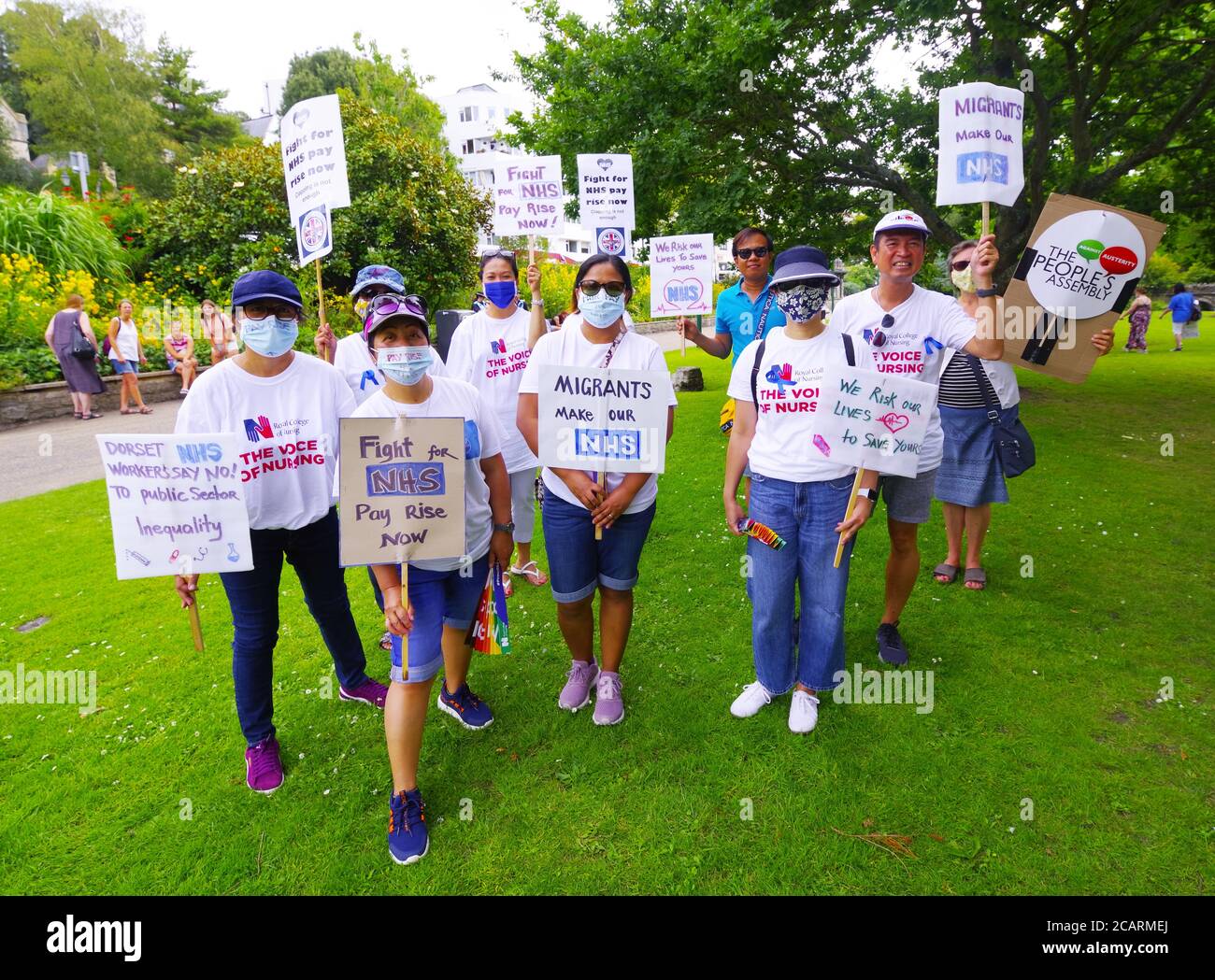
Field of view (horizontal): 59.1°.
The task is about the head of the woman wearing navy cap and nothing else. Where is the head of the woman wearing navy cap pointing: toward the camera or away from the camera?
toward the camera

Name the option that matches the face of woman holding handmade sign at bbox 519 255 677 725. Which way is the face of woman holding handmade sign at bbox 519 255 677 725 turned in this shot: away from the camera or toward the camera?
toward the camera

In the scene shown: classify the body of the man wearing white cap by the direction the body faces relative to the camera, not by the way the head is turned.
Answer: toward the camera

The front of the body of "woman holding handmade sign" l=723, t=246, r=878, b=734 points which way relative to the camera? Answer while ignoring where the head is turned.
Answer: toward the camera

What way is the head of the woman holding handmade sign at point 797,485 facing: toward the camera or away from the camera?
toward the camera

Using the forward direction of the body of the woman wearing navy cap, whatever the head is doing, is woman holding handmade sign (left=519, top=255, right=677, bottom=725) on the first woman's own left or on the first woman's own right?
on the first woman's own left

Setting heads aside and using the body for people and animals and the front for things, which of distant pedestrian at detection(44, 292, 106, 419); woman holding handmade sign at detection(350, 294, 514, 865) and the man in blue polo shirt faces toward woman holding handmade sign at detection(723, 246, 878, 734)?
the man in blue polo shirt

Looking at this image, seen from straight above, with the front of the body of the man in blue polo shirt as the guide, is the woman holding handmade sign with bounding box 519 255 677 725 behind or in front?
in front

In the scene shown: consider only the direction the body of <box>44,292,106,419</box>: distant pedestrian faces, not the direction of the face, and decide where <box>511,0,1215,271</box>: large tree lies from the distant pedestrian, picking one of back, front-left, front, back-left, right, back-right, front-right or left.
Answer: right

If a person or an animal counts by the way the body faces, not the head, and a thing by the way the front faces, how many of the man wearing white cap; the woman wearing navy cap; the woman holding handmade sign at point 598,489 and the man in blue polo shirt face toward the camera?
4

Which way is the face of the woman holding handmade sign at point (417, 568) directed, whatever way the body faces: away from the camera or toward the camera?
toward the camera

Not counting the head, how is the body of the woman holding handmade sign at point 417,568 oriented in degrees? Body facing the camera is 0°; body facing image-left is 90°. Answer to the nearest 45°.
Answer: approximately 0°

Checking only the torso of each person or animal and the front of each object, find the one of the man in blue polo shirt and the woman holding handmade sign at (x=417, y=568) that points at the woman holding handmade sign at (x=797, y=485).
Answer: the man in blue polo shirt
